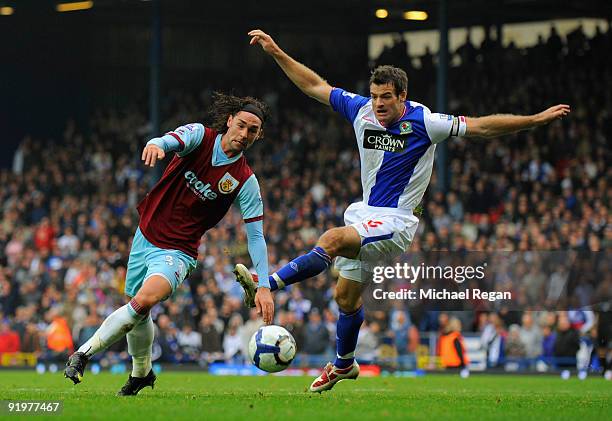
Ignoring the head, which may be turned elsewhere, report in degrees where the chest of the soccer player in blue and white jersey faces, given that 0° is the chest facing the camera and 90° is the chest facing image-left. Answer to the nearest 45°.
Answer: approximately 45°

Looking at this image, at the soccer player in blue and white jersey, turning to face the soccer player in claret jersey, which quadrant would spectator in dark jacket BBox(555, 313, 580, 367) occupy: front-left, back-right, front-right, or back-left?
back-right

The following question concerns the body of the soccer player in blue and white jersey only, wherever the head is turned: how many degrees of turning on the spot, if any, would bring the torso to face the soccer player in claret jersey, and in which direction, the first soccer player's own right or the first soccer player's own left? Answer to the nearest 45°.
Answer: approximately 45° to the first soccer player's own right

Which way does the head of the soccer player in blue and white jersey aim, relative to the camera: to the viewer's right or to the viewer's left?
to the viewer's left

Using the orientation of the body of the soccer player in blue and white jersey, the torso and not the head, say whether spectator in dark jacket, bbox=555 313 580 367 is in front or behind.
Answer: behind
